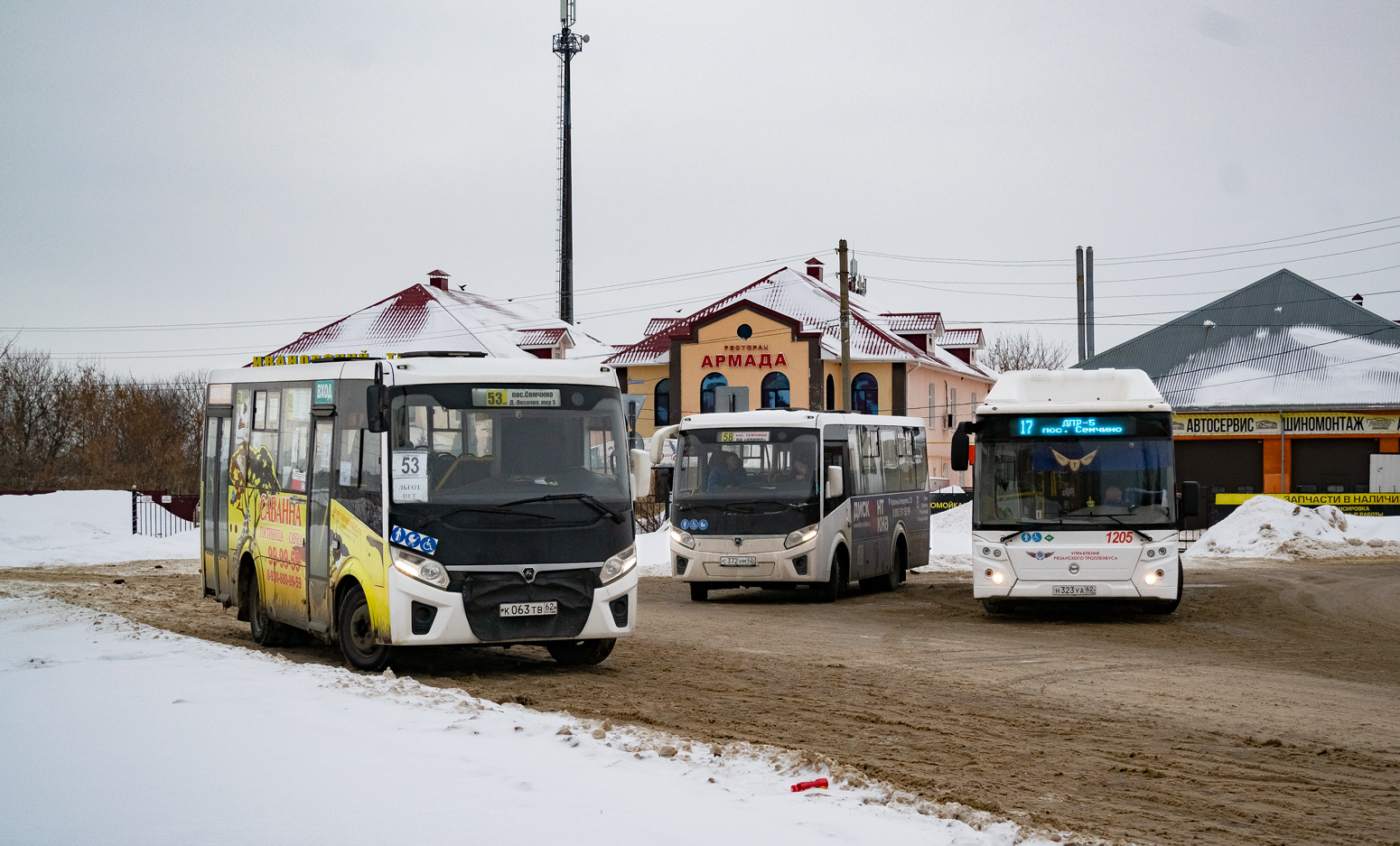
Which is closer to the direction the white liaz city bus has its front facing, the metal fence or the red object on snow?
the red object on snow

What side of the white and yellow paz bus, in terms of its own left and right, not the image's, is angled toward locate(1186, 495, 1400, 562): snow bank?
left

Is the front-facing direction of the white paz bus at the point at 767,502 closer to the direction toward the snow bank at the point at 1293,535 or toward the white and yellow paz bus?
the white and yellow paz bus

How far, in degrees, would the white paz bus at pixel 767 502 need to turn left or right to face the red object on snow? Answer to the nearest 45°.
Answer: approximately 45° to its left

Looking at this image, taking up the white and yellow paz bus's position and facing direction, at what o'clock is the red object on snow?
The red object on snow is roughly at 1 o'clock from the white and yellow paz bus.

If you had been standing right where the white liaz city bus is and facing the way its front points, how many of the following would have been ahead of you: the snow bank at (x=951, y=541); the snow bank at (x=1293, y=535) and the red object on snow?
1

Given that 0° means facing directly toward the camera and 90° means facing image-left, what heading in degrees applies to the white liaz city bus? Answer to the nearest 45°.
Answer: approximately 0°

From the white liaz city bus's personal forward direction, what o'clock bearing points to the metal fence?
The metal fence is roughly at 4 o'clock from the white liaz city bus.

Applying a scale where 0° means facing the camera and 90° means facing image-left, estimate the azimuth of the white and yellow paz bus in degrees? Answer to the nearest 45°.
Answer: approximately 315°

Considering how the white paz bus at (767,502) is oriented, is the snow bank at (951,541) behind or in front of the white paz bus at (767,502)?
behind

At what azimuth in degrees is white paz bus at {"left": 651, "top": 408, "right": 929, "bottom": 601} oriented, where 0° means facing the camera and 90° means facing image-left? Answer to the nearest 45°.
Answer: approximately 45°

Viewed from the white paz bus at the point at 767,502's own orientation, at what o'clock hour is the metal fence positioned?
The metal fence is roughly at 3 o'clock from the white paz bus.

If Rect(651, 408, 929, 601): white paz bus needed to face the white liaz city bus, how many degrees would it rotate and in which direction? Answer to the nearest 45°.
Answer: approximately 90° to its left
